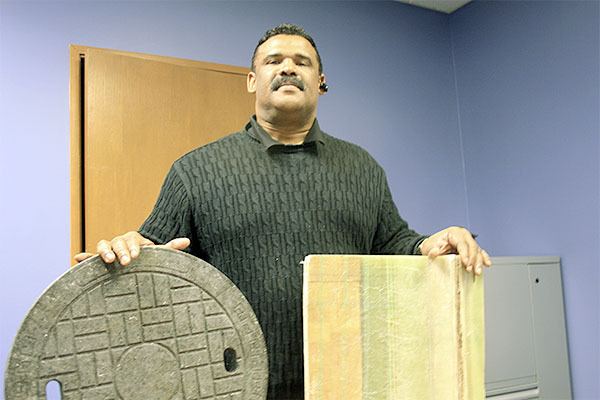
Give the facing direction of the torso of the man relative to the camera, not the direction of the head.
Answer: toward the camera

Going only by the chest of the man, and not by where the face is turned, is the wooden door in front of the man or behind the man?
behind

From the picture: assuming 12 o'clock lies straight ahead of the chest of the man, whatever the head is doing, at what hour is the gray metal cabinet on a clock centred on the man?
The gray metal cabinet is roughly at 7 o'clock from the man.

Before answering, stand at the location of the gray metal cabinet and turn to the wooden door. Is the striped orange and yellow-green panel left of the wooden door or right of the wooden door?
left
